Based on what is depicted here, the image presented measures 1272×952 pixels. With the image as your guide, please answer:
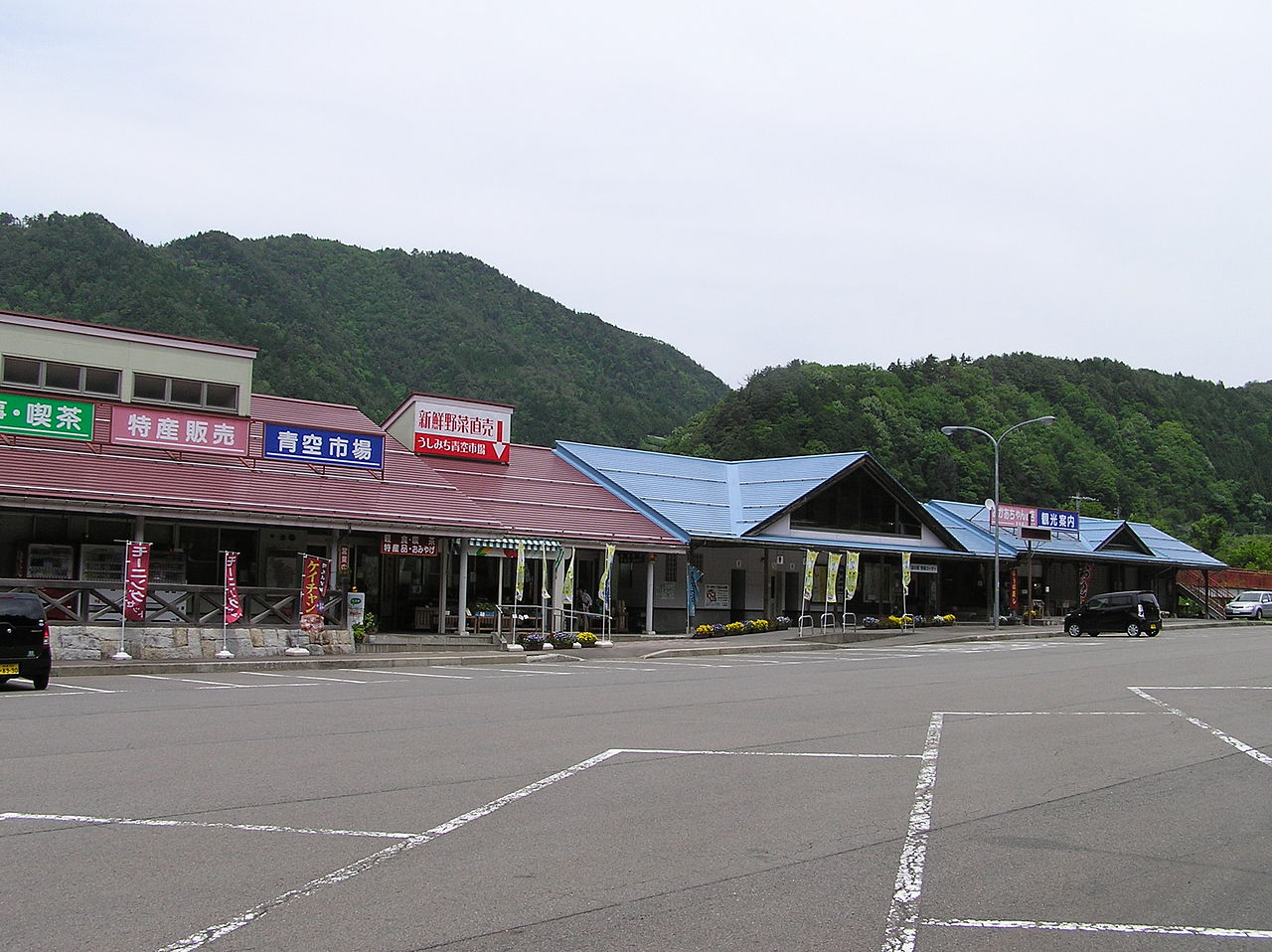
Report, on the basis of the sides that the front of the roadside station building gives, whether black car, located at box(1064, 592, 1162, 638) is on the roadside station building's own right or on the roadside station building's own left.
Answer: on the roadside station building's own left

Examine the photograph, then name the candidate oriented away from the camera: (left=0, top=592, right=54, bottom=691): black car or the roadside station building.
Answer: the black car

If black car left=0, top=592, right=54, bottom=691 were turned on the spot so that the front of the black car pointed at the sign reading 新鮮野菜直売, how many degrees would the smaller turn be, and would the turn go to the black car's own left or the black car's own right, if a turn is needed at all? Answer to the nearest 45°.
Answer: approximately 45° to the black car's own right

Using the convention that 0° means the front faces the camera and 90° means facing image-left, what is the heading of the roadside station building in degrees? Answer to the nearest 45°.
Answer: approximately 315°

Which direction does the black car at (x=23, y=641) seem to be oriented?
away from the camera

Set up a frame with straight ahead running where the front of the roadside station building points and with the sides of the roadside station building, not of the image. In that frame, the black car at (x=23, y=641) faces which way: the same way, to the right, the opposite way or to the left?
the opposite way

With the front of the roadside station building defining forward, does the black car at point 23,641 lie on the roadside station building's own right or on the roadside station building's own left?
on the roadside station building's own right
